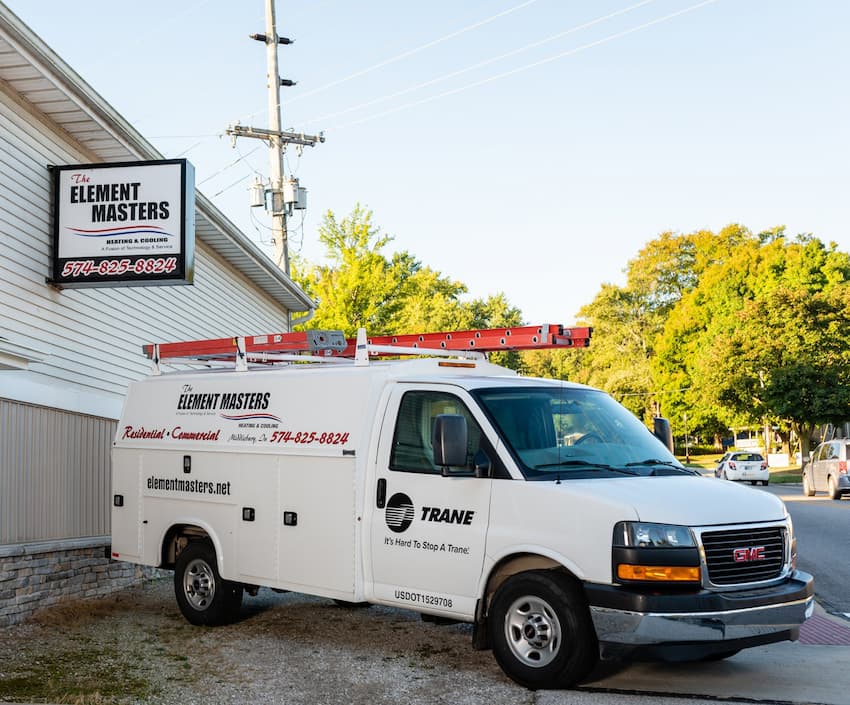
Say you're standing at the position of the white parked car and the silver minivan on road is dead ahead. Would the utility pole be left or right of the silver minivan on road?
right

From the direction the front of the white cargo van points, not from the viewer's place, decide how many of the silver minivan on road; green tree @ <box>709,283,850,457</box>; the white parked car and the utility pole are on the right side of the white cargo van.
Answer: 0

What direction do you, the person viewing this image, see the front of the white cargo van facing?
facing the viewer and to the right of the viewer

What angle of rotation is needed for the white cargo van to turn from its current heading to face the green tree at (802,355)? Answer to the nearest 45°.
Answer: approximately 135° to its left

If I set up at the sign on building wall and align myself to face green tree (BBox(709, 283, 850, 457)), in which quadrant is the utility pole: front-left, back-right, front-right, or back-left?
front-left

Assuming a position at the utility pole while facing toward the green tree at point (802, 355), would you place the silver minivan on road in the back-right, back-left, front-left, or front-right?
front-right

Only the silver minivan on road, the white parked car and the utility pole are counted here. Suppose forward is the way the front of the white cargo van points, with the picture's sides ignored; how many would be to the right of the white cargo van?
0

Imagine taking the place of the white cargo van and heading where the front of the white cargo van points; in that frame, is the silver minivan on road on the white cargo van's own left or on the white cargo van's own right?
on the white cargo van's own left

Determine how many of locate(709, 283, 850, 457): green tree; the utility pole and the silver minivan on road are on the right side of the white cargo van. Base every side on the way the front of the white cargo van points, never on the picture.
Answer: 0

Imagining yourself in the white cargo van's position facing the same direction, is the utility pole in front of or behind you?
behind

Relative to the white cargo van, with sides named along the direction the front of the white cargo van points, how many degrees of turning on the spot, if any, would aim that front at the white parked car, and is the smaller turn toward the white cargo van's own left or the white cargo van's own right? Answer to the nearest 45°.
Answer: approximately 135° to the white cargo van's own left

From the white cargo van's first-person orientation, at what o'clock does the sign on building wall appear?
The sign on building wall is roughly at 6 o'clock from the white cargo van.
